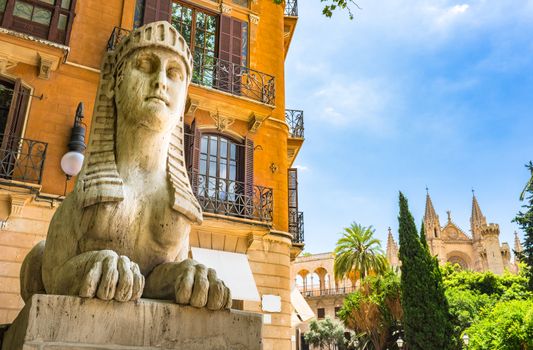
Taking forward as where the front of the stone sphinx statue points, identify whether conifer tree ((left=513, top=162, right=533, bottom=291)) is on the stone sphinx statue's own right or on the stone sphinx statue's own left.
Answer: on the stone sphinx statue's own left

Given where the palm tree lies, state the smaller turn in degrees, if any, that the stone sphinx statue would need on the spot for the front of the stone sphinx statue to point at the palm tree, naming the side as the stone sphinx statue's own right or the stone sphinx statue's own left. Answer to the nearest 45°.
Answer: approximately 90° to the stone sphinx statue's own left

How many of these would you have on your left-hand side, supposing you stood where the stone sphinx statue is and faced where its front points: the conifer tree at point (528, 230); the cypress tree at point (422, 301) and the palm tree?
3

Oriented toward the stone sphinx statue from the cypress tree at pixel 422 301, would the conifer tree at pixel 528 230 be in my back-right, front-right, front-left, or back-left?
back-left

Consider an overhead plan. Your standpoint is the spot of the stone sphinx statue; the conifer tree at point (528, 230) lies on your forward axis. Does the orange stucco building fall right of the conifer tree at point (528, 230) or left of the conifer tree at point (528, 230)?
left

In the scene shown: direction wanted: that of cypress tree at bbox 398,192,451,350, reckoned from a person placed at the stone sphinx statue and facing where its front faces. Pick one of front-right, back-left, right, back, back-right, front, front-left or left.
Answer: left

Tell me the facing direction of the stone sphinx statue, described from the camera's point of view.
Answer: facing the viewer and to the right of the viewer
